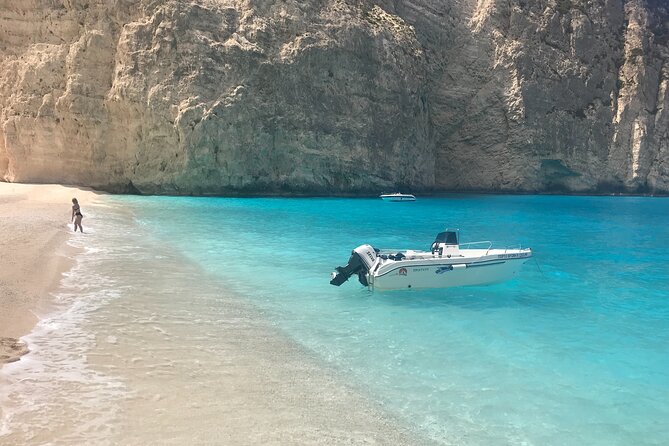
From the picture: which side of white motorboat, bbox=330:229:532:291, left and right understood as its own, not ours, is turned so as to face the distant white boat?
left

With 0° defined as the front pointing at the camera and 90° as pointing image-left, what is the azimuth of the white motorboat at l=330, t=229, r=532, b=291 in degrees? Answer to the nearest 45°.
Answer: approximately 270°
